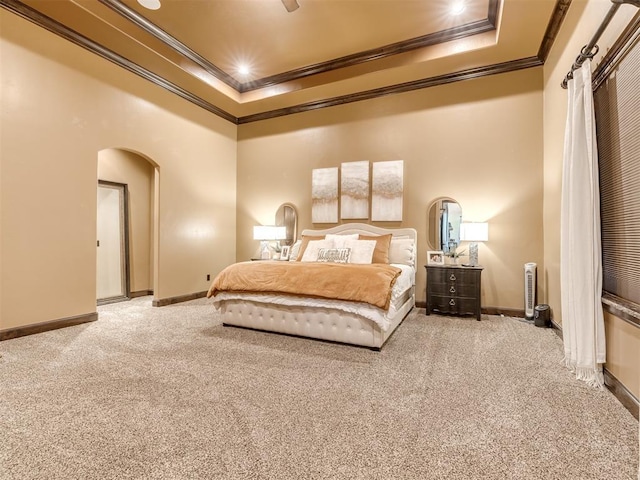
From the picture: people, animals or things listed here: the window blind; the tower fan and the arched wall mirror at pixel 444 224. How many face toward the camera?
2

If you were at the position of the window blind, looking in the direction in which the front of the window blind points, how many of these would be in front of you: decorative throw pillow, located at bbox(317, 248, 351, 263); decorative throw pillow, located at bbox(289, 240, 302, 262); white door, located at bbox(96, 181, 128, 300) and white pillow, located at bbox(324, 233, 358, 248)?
4

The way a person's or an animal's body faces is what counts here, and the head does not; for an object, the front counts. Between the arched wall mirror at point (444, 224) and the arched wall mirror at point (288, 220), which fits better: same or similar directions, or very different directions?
same or similar directions

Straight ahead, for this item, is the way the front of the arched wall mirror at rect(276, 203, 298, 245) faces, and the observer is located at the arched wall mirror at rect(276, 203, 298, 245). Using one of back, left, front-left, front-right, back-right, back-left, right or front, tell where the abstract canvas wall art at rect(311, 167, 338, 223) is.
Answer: left

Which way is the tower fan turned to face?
toward the camera

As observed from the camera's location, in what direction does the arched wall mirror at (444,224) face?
facing the viewer

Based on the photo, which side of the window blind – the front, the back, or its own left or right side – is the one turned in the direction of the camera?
left

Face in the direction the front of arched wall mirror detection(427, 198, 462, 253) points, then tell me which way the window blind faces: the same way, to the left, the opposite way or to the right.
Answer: to the right

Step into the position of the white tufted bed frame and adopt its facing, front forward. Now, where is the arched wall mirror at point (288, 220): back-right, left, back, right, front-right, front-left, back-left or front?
back-right

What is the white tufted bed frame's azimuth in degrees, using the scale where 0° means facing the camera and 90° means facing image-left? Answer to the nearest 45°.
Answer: approximately 45°

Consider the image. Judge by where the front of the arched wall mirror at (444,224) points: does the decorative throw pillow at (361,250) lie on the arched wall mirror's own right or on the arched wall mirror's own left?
on the arched wall mirror's own right

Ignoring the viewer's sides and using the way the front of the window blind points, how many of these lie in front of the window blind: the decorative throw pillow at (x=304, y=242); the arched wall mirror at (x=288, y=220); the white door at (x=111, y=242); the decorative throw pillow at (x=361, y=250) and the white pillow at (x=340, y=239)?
5

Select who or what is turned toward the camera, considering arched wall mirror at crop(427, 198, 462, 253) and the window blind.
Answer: the arched wall mirror

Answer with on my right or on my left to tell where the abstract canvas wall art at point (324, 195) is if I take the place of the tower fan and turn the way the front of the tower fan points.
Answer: on my right

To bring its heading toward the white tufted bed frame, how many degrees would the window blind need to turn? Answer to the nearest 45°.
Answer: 0° — it already faces it
